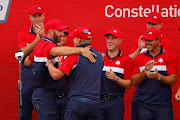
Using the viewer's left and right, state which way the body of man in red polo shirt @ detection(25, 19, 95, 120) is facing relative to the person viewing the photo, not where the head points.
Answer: facing to the right of the viewer

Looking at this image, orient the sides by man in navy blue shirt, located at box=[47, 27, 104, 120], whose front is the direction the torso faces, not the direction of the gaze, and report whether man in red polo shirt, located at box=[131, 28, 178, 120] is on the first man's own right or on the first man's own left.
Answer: on the first man's own right

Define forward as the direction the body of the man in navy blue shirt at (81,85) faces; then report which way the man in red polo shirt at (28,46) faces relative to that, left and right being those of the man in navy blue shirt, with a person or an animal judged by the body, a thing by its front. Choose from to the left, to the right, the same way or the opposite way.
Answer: the opposite way

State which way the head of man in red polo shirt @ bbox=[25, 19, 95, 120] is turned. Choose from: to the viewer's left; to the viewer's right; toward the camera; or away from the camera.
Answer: to the viewer's right

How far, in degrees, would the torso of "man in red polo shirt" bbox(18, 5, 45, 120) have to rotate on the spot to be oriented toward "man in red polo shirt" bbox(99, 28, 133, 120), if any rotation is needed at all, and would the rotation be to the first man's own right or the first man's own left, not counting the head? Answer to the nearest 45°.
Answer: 0° — they already face them

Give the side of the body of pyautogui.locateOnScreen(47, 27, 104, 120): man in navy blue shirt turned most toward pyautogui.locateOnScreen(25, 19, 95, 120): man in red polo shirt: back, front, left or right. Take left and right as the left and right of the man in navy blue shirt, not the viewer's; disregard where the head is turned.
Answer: front

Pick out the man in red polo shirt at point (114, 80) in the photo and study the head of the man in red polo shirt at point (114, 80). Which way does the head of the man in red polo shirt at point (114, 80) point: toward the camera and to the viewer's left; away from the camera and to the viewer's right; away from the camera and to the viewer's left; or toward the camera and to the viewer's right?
toward the camera and to the viewer's left

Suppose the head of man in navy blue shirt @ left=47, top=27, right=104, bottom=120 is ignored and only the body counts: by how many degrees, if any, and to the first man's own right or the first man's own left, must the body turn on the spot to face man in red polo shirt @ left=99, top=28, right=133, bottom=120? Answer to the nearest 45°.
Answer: approximately 90° to the first man's own right

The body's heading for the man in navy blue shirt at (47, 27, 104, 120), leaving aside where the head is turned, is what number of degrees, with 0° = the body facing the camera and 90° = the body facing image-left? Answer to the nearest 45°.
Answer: approximately 135°

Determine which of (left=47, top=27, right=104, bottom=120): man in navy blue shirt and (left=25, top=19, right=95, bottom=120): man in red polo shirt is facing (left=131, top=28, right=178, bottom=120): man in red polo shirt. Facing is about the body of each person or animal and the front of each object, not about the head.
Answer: (left=25, top=19, right=95, bottom=120): man in red polo shirt

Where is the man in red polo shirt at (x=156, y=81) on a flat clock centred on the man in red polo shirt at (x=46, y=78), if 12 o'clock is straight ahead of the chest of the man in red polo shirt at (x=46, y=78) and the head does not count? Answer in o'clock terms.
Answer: the man in red polo shirt at (x=156, y=81) is roughly at 12 o'clock from the man in red polo shirt at (x=46, y=78).

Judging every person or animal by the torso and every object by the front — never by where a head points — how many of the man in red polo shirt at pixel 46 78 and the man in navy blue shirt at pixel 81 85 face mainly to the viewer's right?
1
